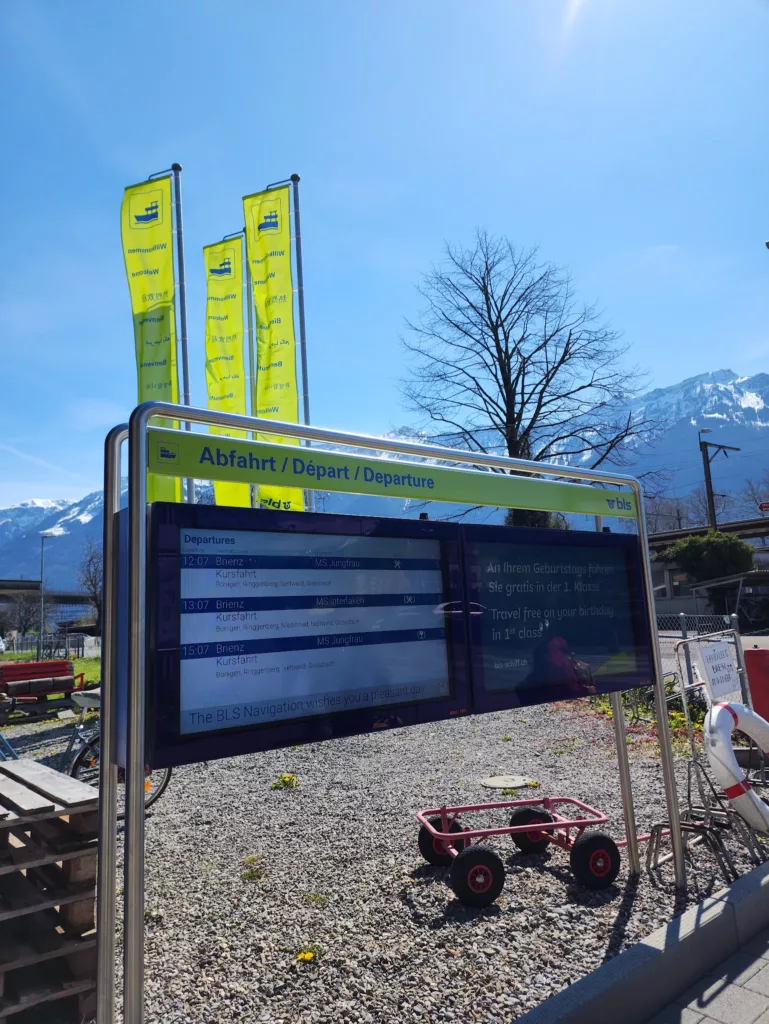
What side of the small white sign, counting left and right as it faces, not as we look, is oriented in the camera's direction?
front

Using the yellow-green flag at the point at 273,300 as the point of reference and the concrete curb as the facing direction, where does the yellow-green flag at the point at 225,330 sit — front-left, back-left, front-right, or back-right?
back-right

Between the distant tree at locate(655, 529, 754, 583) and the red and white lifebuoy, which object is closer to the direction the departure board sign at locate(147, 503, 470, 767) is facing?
the red and white lifebuoy

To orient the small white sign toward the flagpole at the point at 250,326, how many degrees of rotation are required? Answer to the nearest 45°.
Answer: approximately 135° to its right

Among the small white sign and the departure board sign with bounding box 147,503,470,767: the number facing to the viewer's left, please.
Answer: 0

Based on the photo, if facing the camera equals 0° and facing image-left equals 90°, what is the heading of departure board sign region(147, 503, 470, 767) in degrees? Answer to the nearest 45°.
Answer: approximately 315°

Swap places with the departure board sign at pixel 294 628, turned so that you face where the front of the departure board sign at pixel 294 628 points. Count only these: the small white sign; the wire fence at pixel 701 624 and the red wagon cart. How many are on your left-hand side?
3

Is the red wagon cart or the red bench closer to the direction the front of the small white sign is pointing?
the red wagon cart

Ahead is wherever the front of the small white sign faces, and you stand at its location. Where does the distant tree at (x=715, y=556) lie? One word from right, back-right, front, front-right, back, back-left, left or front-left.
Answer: back

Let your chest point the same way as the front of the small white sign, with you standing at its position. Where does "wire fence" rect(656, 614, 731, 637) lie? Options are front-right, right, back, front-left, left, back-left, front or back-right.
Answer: back

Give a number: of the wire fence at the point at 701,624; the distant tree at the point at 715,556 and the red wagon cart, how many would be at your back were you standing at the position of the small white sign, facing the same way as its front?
2

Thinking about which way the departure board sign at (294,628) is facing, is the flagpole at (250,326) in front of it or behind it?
behind

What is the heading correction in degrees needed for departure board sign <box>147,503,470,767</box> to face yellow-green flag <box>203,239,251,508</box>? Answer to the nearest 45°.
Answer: approximately 135° to its left
